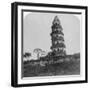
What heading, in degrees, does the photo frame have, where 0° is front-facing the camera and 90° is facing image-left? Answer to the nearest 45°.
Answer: approximately 315°
